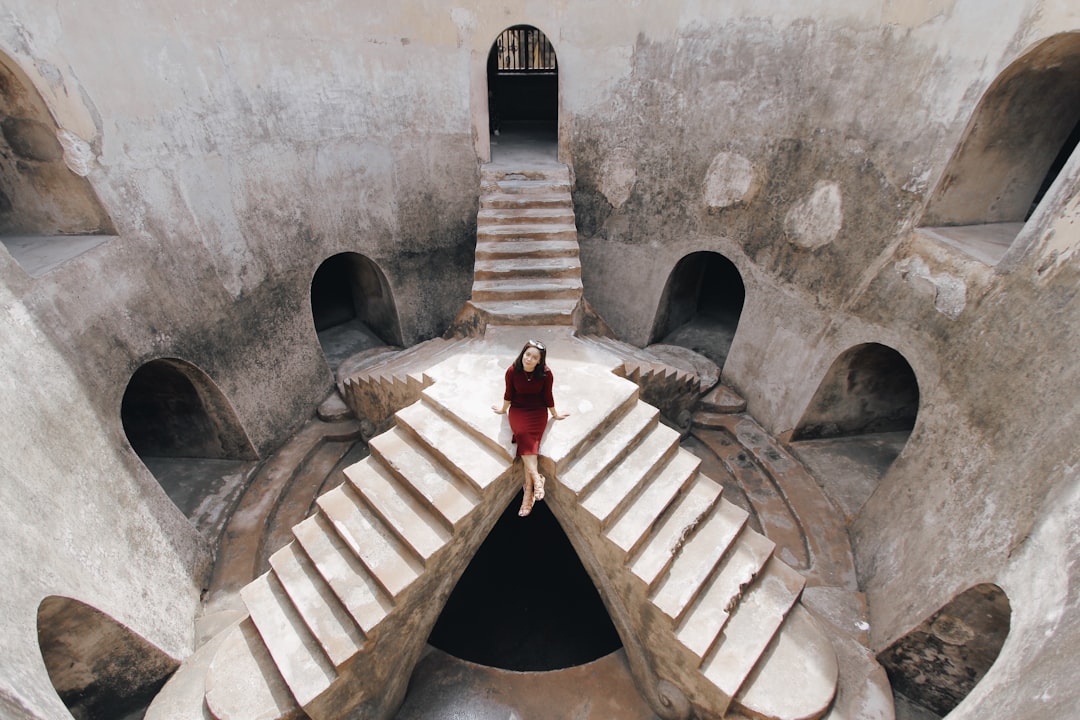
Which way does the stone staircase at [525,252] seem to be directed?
toward the camera

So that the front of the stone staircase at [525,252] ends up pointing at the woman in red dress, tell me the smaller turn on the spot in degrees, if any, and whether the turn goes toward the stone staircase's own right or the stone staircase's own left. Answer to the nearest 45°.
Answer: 0° — it already faces them

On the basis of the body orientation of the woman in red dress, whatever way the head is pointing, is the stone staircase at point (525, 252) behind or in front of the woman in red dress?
behind

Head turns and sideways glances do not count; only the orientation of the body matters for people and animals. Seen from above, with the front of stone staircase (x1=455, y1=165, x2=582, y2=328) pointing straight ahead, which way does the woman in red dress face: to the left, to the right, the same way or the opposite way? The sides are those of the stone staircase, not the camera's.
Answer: the same way

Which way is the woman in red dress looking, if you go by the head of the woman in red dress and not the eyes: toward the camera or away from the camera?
toward the camera

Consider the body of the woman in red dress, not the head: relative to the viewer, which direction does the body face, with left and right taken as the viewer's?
facing the viewer

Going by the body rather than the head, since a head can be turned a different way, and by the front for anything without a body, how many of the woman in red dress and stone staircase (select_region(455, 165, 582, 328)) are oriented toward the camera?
2
